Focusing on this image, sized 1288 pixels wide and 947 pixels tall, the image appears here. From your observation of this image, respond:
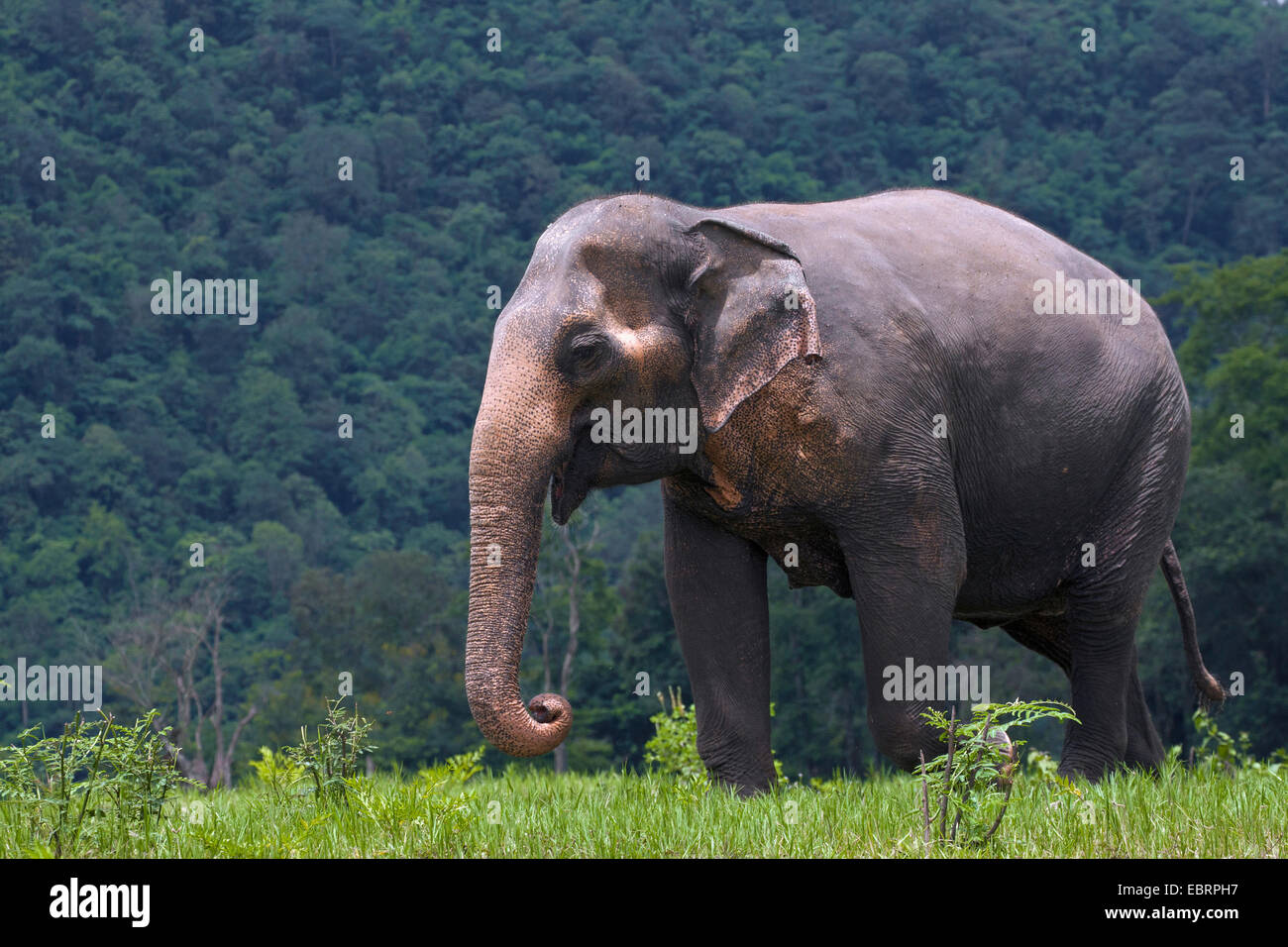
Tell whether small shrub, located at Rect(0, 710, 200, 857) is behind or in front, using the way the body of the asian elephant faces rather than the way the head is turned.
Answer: in front

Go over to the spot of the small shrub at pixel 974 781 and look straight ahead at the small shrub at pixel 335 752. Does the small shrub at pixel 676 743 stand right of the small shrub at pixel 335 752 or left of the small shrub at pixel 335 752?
right

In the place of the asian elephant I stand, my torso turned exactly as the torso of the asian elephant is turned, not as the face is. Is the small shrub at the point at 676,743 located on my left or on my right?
on my right

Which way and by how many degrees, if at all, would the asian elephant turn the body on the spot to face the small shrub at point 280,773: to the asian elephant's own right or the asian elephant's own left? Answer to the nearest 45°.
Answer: approximately 45° to the asian elephant's own right

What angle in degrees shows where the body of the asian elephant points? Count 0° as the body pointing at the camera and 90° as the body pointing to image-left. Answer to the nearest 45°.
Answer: approximately 45°

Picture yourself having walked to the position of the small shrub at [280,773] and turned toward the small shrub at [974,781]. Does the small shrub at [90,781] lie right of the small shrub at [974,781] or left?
right

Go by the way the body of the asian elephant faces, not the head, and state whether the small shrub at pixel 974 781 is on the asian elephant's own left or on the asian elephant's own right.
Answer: on the asian elephant's own left
